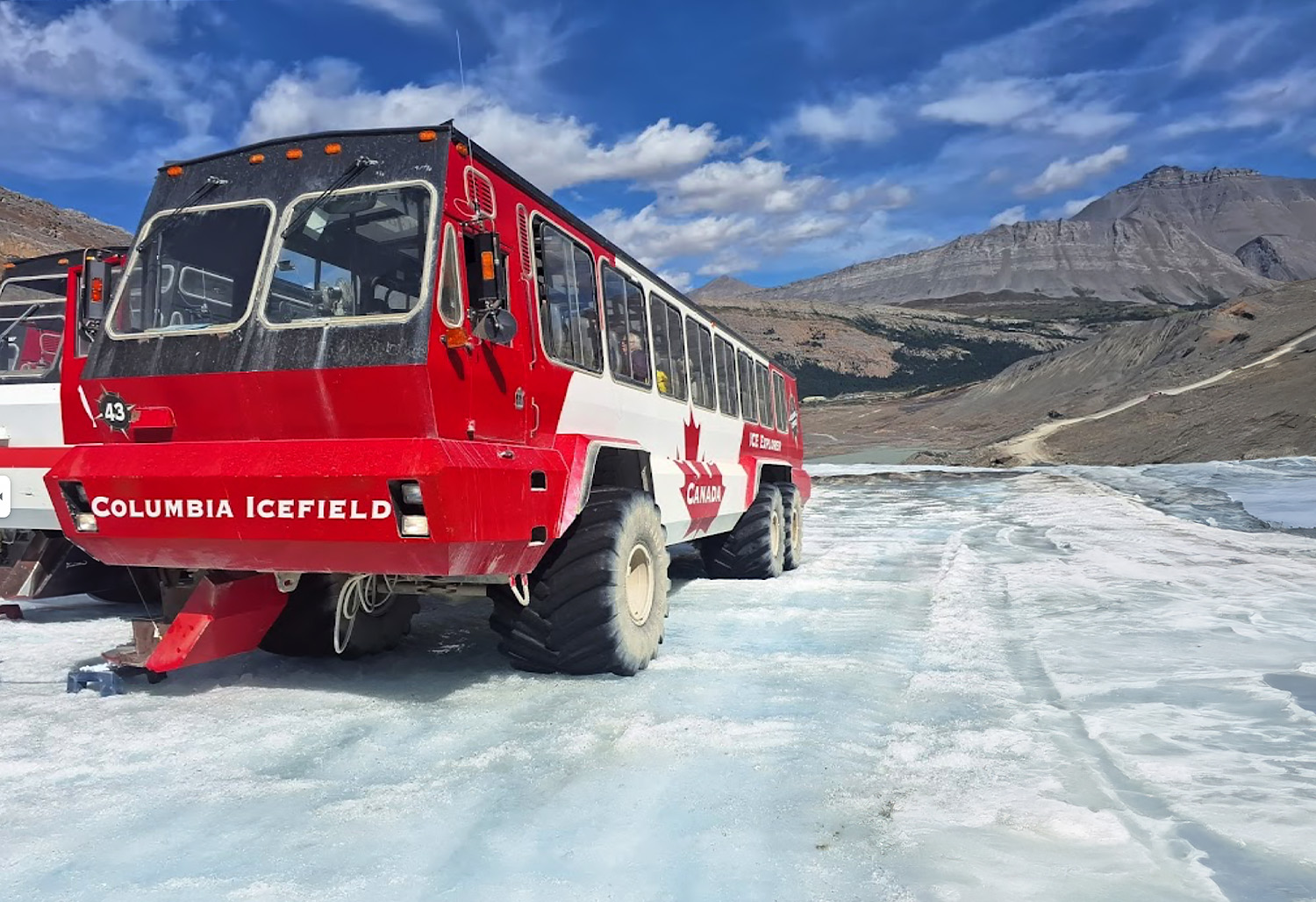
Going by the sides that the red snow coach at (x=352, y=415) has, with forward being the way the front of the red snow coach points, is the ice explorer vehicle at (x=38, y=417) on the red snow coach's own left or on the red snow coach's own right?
on the red snow coach's own right

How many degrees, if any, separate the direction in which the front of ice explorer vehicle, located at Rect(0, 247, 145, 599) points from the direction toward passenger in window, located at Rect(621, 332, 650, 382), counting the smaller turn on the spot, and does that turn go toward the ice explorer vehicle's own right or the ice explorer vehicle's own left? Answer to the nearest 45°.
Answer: approximately 90° to the ice explorer vehicle's own left

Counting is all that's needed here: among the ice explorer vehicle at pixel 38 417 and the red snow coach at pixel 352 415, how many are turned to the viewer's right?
0

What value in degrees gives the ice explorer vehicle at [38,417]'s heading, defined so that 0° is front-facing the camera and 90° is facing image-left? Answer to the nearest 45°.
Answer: approximately 45°

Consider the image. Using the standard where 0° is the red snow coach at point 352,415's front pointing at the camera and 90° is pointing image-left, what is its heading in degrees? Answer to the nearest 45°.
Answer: approximately 45°

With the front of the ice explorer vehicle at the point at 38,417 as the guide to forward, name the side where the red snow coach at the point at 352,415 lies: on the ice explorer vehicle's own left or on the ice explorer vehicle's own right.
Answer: on the ice explorer vehicle's own left

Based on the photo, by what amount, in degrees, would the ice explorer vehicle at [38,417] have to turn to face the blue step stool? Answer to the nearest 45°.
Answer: approximately 45° to its left
